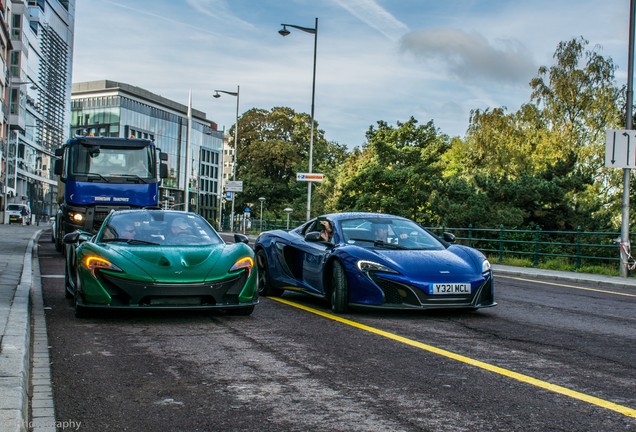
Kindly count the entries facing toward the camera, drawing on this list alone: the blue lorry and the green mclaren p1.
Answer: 2

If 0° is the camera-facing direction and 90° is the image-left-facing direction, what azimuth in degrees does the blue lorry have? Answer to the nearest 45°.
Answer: approximately 0°

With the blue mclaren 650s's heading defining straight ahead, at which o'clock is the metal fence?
The metal fence is roughly at 8 o'clock from the blue mclaren 650s.

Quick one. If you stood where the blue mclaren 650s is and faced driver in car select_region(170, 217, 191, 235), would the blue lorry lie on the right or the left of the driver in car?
right

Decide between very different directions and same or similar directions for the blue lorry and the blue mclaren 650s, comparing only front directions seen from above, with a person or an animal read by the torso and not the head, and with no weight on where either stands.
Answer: same or similar directions

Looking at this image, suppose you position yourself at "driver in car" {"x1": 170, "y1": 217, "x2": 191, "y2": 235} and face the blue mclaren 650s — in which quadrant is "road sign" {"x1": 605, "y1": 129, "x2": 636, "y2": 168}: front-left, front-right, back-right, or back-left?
front-left

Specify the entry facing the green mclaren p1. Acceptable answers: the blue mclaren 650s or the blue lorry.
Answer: the blue lorry

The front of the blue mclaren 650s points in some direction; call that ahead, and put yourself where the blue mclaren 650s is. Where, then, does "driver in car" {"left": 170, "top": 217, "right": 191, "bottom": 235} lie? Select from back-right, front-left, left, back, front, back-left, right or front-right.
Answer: back-right

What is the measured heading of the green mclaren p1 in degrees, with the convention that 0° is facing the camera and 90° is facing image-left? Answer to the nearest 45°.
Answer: approximately 0°

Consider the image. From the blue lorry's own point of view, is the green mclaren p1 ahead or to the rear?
ahead

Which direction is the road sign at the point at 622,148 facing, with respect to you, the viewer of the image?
facing the viewer

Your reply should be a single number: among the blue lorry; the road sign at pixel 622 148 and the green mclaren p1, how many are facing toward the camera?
3

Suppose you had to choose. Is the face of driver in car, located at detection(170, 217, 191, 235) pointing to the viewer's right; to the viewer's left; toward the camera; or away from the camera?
toward the camera

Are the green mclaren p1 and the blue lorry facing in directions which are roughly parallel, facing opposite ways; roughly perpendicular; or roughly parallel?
roughly parallel
